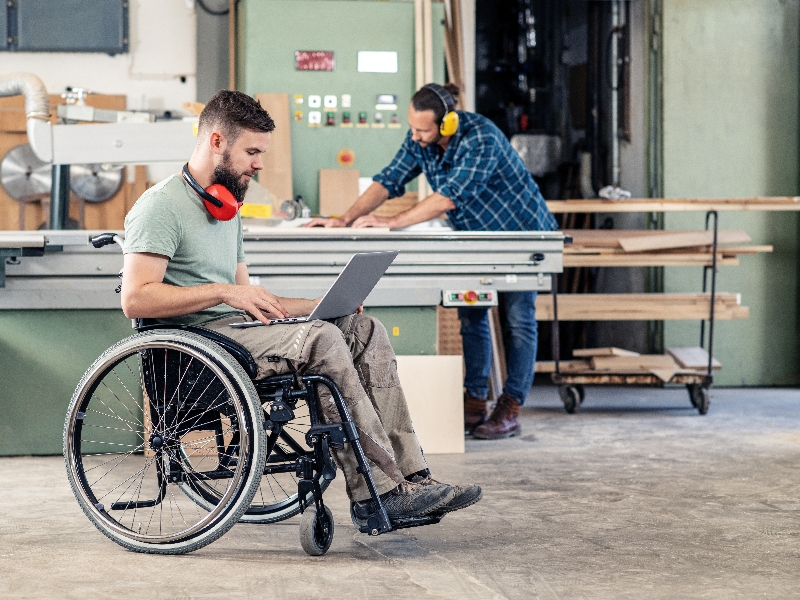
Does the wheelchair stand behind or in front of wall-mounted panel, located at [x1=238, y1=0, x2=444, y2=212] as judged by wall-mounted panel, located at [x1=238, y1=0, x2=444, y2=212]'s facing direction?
in front

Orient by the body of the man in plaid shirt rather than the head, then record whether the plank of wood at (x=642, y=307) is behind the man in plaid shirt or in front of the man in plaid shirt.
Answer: behind

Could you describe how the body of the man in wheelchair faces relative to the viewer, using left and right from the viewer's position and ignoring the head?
facing to the right of the viewer

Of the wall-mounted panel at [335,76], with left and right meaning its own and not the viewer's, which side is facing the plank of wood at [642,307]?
left

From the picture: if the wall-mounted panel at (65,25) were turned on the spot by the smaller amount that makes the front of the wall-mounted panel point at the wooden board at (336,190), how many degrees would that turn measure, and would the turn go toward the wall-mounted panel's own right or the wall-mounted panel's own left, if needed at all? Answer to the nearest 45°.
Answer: approximately 45° to the wall-mounted panel's own left

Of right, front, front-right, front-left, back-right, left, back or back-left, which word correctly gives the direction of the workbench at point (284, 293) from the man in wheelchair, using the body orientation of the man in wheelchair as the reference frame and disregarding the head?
left

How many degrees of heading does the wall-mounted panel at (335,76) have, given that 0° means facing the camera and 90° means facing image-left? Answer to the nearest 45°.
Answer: approximately 0°

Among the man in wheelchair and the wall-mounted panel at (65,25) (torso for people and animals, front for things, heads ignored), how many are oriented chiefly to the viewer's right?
1

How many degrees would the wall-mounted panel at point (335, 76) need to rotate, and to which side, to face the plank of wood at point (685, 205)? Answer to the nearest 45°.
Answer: approximately 90° to its left

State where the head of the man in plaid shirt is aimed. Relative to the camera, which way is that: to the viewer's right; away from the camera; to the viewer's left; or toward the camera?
to the viewer's left
